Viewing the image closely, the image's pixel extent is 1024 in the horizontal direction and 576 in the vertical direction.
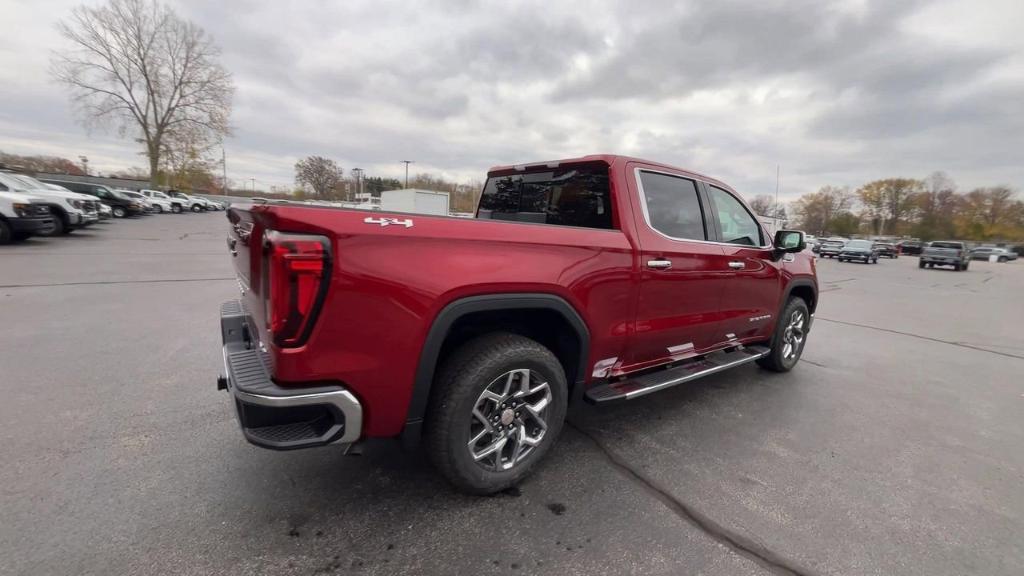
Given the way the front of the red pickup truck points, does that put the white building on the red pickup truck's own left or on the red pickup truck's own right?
on the red pickup truck's own left

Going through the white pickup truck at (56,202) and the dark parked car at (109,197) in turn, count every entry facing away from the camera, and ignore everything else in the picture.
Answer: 0

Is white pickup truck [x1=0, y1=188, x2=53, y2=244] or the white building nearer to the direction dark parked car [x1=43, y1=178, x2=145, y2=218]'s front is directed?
the white building

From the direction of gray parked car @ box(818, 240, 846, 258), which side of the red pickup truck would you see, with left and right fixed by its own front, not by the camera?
front

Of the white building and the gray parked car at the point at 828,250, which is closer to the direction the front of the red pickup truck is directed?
the gray parked car

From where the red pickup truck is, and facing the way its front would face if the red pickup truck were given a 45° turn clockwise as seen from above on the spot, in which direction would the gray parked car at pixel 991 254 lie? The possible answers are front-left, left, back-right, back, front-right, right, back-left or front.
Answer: front-left

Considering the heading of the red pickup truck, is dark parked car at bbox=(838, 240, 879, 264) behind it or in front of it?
in front

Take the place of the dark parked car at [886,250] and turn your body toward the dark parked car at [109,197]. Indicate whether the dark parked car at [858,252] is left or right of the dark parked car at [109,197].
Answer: left

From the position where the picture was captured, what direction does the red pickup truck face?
facing away from the viewer and to the right of the viewer

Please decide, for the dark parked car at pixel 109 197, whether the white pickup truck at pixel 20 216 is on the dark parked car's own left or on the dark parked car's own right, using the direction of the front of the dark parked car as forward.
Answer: on the dark parked car's own right

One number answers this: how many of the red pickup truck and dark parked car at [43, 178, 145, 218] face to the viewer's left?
0

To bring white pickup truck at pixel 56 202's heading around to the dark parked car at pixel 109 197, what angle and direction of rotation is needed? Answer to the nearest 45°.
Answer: approximately 135° to its left

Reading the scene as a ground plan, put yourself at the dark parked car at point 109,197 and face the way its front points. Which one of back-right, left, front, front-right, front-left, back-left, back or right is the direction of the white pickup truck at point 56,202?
front-right
